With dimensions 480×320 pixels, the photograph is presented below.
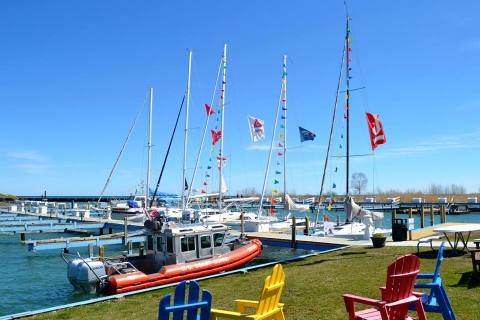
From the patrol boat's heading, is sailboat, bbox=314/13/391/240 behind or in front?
in front

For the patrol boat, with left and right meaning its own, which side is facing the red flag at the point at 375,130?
front

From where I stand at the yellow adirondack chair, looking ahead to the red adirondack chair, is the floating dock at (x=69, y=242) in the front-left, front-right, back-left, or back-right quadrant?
back-left

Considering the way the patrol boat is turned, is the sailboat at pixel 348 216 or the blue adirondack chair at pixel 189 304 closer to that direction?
the sailboat

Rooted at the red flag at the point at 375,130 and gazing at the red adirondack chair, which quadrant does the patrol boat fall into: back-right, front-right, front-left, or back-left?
front-right

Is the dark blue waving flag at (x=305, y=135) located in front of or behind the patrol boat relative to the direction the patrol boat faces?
in front

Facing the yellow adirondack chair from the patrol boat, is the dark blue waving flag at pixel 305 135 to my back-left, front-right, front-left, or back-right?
back-left

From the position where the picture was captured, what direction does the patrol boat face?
facing away from the viewer and to the right of the viewer

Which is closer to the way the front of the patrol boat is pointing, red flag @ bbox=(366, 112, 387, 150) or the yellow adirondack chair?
the red flag

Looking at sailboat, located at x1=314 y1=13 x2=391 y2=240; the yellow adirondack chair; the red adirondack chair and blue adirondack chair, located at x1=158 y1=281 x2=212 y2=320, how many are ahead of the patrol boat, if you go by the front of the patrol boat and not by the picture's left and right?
1

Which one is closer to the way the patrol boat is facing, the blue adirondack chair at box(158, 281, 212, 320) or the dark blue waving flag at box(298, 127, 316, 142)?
the dark blue waving flag

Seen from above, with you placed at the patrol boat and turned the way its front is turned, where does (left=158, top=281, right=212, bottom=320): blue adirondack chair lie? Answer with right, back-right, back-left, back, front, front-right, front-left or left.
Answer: back-right
